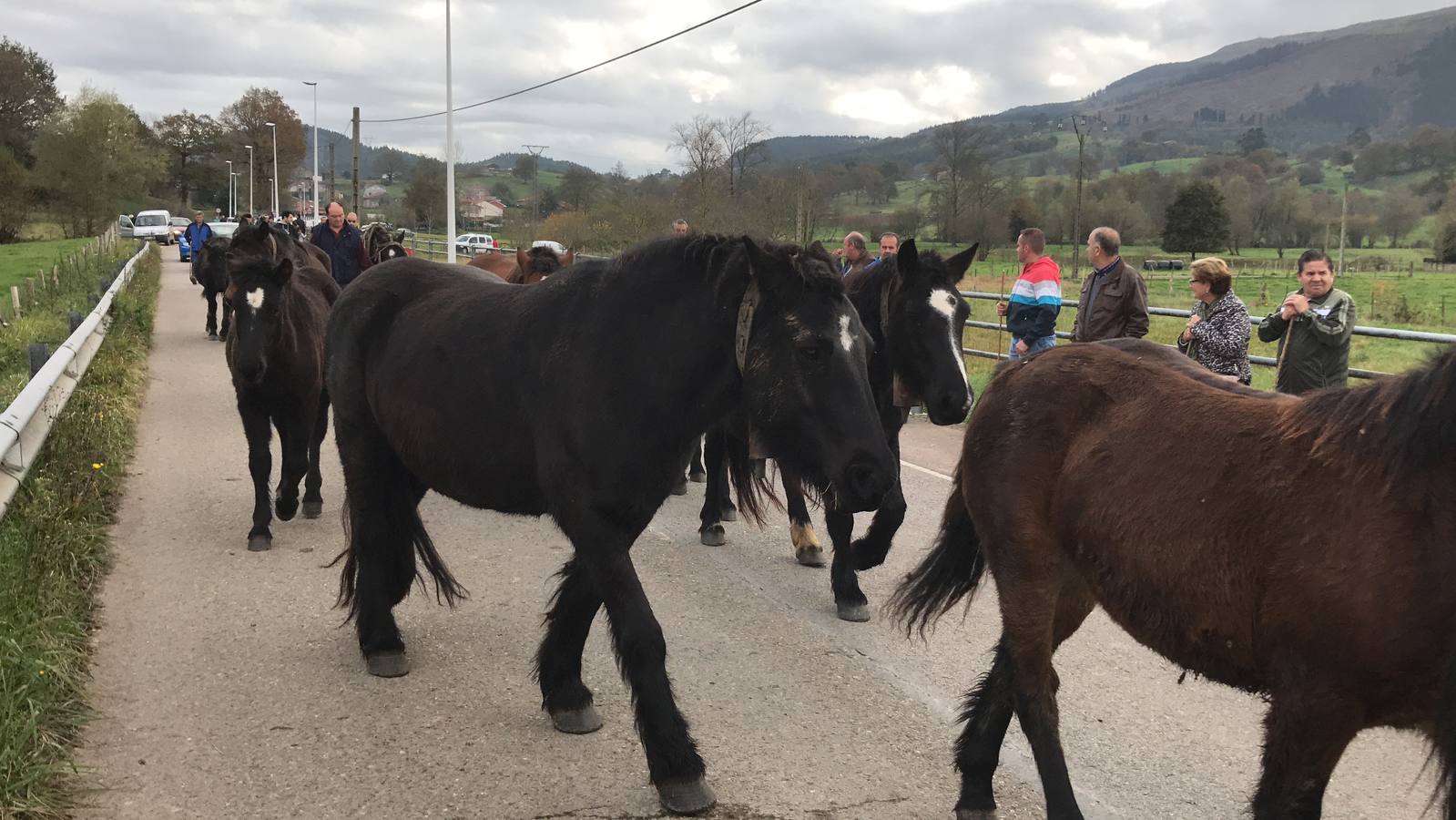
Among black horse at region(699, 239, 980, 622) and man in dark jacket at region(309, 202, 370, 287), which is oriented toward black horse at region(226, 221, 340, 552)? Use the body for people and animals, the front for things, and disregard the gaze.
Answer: the man in dark jacket

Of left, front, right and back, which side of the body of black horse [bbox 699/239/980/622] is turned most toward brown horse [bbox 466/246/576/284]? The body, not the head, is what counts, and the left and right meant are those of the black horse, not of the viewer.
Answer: back

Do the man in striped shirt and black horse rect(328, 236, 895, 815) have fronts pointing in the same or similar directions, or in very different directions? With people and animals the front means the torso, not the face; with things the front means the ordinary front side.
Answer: very different directions

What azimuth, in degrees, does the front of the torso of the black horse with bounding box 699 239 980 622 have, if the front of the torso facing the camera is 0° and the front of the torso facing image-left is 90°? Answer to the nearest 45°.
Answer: approximately 315°

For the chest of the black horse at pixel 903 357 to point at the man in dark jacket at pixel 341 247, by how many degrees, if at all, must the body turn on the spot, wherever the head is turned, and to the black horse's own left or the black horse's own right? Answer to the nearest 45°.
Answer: approximately 180°

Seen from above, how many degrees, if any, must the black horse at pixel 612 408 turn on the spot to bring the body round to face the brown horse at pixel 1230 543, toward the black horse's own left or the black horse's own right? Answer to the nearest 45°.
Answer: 0° — it already faces it

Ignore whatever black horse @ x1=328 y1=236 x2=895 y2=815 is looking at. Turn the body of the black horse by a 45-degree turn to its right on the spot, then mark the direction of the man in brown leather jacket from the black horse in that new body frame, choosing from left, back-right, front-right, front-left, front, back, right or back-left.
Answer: back-left

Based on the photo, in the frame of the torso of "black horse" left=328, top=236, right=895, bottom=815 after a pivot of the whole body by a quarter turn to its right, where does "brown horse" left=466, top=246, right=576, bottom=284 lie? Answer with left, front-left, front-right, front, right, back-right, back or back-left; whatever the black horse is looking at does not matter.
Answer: back-right

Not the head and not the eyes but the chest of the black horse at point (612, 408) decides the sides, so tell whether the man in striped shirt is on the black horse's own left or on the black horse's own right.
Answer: on the black horse's own left

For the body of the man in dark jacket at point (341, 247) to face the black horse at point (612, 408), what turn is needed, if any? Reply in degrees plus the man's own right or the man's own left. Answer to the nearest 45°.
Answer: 0° — they already face it

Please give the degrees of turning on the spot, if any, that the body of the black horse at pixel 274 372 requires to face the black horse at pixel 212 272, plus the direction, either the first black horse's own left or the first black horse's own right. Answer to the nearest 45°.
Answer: approximately 180°

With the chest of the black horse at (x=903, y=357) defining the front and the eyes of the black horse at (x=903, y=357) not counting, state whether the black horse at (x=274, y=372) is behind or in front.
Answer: behind
